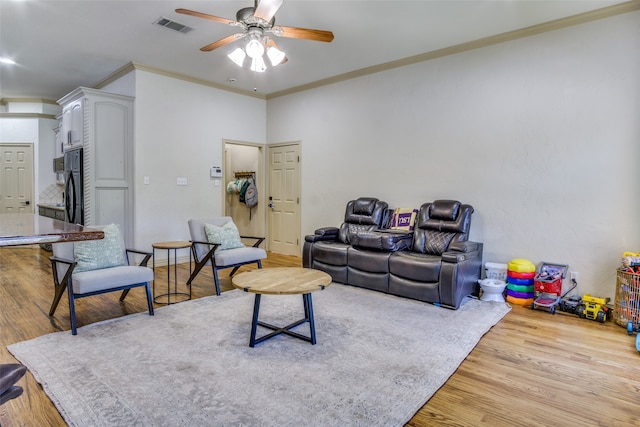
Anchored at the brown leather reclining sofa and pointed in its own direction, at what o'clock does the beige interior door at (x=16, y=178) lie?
The beige interior door is roughly at 2 o'clock from the brown leather reclining sofa.

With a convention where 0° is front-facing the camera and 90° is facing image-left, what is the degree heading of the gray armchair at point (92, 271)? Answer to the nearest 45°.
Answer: approximately 315°

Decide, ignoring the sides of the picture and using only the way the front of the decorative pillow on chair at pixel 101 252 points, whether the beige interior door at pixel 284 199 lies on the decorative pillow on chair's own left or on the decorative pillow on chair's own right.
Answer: on the decorative pillow on chair's own left

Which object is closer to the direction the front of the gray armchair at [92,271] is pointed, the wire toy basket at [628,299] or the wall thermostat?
the wire toy basket

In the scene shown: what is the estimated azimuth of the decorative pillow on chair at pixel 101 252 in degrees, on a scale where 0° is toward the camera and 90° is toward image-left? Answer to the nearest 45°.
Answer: approximately 315°

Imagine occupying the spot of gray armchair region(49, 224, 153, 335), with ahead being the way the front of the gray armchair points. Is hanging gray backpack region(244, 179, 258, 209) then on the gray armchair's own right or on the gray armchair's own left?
on the gray armchair's own left

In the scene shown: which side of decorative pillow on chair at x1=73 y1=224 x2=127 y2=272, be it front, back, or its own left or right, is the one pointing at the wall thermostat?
left
